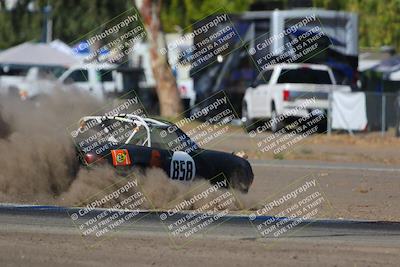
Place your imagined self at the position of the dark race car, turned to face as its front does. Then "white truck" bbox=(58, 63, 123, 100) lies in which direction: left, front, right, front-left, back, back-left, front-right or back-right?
left

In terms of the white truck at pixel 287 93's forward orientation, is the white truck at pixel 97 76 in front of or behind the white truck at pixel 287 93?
in front

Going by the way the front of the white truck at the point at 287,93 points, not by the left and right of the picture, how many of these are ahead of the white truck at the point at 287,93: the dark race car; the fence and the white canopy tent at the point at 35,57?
1

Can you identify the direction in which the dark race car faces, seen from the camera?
facing to the right of the viewer

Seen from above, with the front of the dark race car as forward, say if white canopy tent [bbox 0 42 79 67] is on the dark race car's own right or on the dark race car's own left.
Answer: on the dark race car's own left

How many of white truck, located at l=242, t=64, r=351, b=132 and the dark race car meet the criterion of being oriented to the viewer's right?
1

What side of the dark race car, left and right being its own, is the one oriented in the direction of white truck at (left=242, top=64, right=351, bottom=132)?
left

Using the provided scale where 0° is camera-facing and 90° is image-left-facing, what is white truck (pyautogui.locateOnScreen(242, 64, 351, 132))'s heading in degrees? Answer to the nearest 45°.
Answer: approximately 135°
